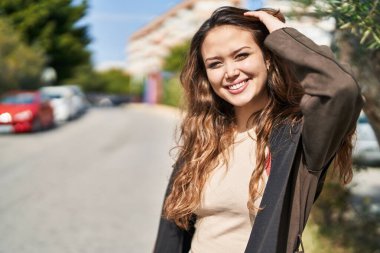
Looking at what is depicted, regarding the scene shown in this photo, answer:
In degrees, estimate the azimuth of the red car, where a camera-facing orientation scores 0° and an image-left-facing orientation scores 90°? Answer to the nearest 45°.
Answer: approximately 45°

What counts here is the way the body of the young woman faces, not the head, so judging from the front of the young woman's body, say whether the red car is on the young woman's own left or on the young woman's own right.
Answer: on the young woman's own right

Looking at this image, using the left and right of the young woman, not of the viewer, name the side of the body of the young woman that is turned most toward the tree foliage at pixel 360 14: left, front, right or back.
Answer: back

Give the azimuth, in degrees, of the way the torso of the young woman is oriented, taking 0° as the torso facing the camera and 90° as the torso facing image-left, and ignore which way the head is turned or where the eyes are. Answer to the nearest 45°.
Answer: approximately 45°

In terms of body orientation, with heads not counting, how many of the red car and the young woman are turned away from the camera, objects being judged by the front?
0

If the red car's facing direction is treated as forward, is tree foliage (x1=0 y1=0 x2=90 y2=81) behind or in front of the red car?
behind

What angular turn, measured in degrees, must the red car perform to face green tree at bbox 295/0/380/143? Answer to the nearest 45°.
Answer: approximately 45° to its left

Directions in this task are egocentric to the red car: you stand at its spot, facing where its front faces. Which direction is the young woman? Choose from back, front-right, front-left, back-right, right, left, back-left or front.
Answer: front-left

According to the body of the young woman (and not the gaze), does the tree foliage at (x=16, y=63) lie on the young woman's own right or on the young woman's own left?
on the young woman's own right
